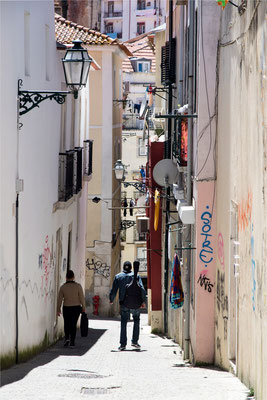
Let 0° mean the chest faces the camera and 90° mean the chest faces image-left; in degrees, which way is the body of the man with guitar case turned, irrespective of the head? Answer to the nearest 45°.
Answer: approximately 180°

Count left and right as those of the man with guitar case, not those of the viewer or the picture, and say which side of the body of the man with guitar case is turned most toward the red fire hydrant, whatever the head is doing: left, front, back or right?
front

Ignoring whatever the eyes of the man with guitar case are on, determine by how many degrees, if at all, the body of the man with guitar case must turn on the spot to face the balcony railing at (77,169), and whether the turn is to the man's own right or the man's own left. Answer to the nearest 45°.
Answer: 0° — they already face it

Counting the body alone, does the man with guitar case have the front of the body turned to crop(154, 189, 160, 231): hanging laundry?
yes
